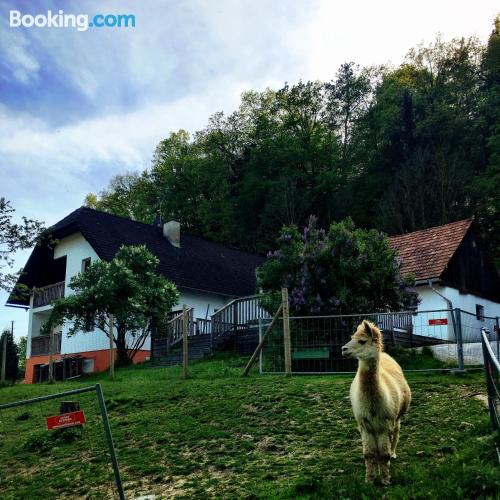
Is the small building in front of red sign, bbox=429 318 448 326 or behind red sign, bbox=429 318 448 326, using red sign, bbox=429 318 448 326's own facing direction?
behind

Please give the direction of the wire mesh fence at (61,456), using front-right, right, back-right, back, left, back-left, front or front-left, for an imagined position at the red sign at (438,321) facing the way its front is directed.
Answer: front-right

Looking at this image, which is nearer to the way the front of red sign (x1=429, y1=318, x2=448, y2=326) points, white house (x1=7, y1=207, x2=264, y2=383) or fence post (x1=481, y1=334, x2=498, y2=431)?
the fence post

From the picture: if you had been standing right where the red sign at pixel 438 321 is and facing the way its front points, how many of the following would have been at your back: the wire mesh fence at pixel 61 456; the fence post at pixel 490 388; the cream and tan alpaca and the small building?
1

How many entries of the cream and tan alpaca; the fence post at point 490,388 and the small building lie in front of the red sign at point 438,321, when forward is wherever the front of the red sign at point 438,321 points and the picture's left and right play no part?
2

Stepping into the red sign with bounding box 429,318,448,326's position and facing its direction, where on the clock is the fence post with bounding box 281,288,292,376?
The fence post is roughly at 2 o'clock from the red sign.

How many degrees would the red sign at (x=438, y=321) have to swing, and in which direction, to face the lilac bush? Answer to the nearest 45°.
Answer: approximately 90° to its right

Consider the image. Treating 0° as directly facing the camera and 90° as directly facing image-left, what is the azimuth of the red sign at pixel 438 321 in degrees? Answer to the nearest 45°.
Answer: approximately 0°

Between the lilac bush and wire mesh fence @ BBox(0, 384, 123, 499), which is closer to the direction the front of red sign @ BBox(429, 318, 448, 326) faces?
the wire mesh fence

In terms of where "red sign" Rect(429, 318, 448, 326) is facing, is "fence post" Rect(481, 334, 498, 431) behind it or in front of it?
in front

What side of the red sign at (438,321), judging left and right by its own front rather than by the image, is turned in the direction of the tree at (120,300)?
right

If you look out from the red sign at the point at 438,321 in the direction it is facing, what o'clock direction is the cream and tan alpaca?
The cream and tan alpaca is roughly at 12 o'clock from the red sign.
